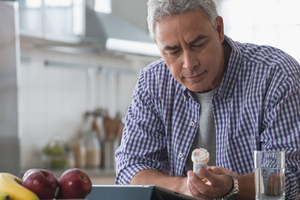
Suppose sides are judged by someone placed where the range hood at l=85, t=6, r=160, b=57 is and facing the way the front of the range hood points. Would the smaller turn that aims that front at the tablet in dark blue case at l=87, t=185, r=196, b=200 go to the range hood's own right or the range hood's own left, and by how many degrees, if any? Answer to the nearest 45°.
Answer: approximately 45° to the range hood's own right

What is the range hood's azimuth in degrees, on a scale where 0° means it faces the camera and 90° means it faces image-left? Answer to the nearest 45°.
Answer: approximately 315°

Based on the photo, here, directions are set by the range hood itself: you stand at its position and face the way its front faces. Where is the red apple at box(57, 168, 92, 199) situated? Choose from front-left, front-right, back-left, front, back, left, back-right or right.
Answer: front-right
